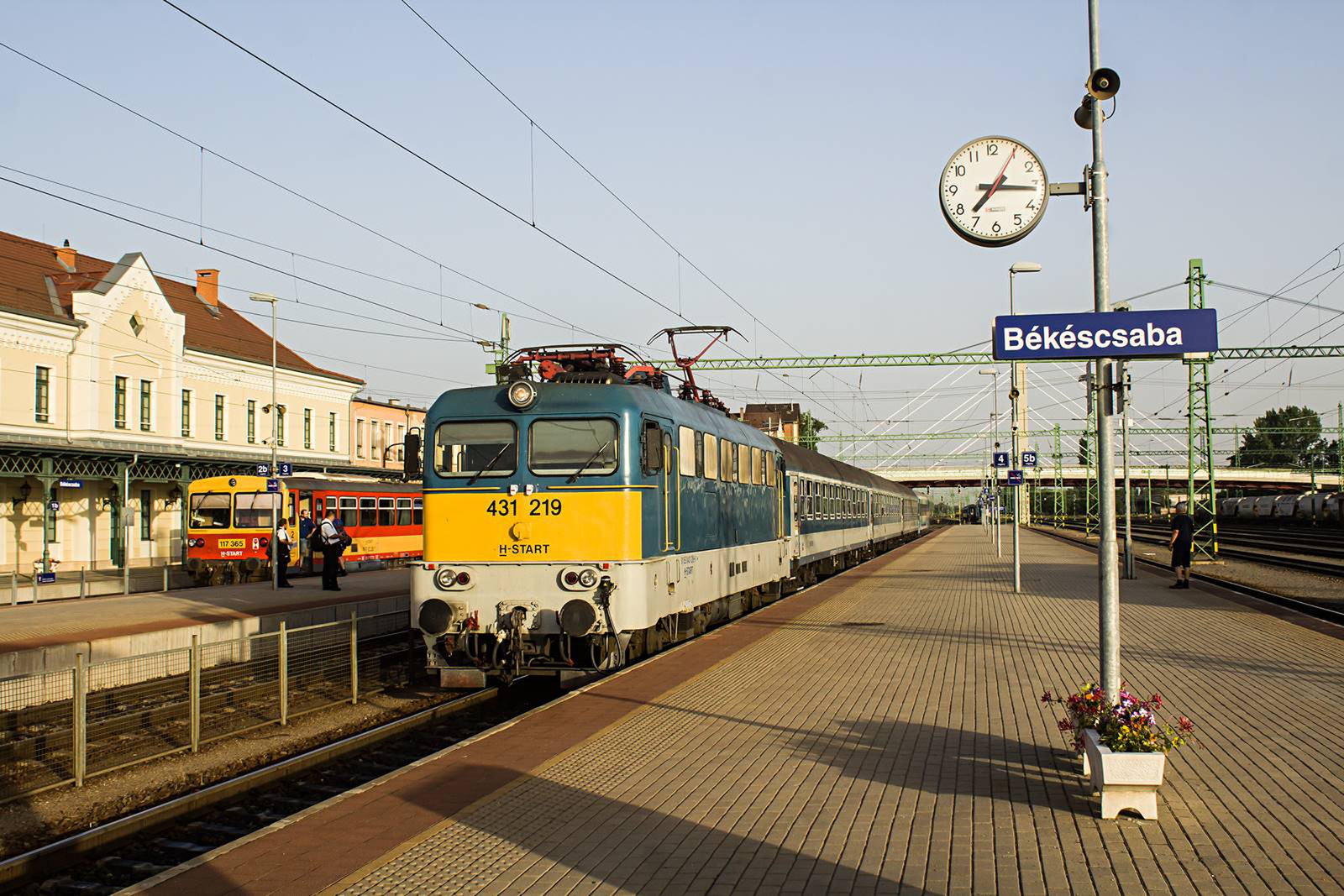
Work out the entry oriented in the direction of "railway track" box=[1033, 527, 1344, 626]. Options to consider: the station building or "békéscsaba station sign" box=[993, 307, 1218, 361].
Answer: the station building

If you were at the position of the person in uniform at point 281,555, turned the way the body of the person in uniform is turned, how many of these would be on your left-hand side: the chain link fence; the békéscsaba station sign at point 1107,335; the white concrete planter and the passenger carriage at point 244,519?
1

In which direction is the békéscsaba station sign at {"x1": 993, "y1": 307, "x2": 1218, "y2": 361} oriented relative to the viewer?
toward the camera

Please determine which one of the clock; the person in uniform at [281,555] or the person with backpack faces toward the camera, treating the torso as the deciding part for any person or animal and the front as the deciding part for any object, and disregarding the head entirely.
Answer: the clock

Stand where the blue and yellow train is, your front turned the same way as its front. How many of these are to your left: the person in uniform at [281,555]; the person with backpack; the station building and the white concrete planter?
1

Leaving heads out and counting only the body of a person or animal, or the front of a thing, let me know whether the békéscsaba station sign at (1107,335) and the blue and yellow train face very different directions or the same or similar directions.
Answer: same or similar directions

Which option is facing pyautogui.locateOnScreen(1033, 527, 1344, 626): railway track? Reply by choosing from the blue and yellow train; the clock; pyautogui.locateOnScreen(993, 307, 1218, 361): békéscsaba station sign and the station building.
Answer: the station building

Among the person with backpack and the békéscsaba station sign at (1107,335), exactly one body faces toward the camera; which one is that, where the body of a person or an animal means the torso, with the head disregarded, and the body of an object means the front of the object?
the békéscsaba station sign

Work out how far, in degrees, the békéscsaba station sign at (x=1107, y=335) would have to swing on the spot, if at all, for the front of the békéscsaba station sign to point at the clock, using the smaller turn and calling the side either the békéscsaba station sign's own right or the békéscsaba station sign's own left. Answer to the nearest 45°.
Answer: approximately 135° to the békéscsaba station sign's own right
